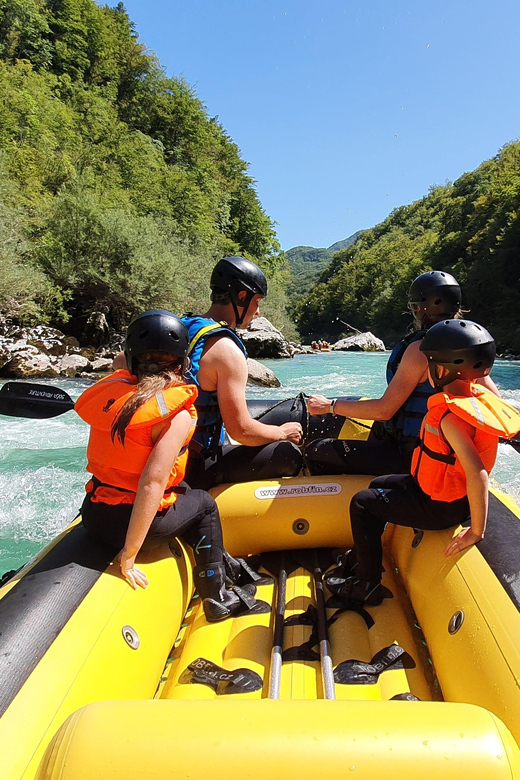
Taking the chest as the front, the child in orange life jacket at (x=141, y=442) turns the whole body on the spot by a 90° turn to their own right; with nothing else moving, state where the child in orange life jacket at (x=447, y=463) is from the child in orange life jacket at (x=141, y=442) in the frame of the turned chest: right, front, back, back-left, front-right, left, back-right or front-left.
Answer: front-left

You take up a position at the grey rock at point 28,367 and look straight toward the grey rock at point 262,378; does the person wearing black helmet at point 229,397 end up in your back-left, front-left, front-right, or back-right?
front-right

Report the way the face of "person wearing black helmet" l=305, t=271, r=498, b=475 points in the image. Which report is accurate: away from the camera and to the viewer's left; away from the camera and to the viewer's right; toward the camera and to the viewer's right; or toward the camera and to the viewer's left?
away from the camera and to the viewer's left

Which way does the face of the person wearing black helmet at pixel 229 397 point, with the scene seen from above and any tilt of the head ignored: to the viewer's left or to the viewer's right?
to the viewer's right

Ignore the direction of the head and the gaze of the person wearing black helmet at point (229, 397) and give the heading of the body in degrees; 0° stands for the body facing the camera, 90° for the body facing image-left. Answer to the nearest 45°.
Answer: approximately 270°

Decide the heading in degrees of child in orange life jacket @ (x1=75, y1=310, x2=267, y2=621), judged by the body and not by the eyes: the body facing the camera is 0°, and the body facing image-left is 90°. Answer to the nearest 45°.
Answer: approximately 225°

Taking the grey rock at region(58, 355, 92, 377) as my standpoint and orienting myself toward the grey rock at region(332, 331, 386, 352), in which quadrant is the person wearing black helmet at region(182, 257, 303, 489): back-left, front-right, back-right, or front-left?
back-right

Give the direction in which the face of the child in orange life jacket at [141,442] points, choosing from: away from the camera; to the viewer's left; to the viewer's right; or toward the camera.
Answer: away from the camera

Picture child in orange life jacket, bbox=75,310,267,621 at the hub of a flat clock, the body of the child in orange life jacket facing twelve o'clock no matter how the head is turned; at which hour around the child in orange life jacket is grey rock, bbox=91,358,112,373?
The grey rock is roughly at 10 o'clock from the child in orange life jacket.

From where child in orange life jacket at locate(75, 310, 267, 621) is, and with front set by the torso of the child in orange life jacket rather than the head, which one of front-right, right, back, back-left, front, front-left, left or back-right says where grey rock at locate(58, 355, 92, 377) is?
front-left

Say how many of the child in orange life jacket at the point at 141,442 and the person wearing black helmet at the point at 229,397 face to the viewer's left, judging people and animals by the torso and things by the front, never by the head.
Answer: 0

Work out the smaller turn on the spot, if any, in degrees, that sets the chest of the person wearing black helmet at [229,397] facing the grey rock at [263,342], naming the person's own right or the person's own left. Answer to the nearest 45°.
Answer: approximately 90° to the person's own left
